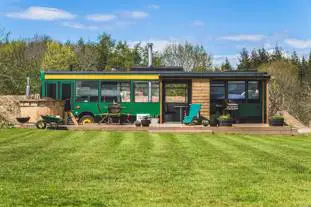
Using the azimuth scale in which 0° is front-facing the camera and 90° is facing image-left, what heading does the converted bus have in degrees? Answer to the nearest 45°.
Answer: approximately 90°

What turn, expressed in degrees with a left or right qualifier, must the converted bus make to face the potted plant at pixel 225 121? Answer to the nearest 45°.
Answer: approximately 135° to its left

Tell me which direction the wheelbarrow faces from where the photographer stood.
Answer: facing to the left of the viewer

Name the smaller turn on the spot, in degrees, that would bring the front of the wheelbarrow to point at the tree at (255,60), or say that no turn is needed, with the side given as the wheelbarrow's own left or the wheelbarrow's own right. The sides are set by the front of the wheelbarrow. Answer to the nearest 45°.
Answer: approximately 135° to the wheelbarrow's own right

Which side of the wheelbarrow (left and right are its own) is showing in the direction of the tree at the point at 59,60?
right

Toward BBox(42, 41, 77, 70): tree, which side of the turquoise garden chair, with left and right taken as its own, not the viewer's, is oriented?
right

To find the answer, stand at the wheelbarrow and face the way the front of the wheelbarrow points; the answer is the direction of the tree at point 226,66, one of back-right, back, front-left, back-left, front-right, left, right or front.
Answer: back-right

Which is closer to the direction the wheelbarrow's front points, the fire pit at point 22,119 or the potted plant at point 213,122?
the fire pit

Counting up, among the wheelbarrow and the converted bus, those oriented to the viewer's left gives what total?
2

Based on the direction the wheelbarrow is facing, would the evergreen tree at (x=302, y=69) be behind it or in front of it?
behind
